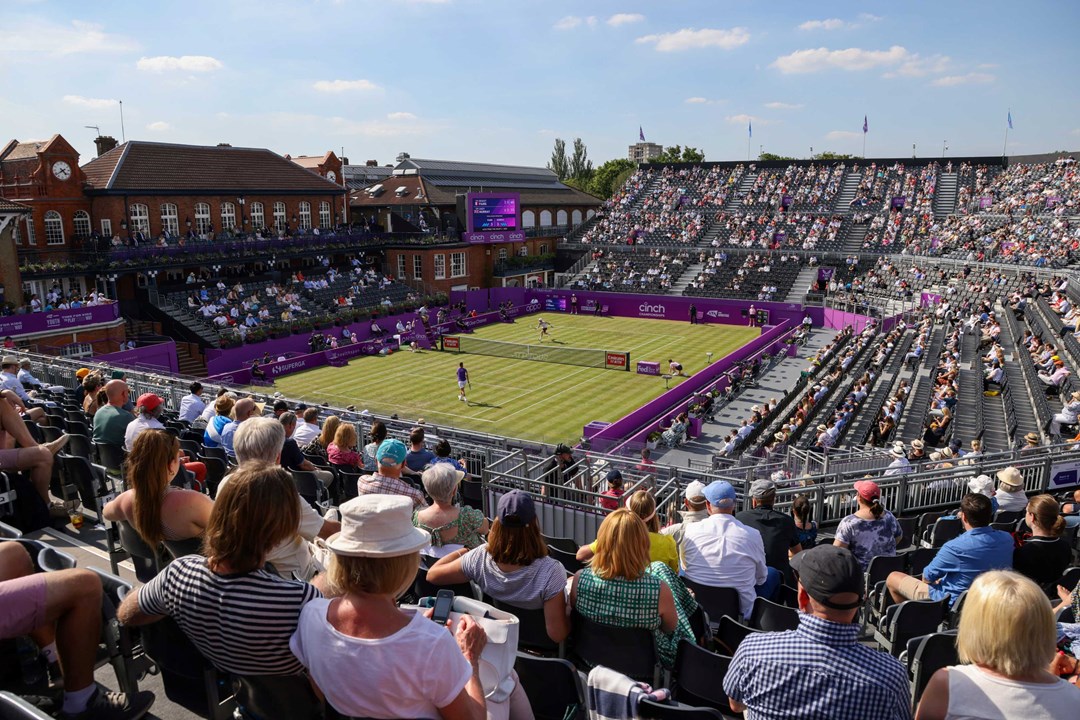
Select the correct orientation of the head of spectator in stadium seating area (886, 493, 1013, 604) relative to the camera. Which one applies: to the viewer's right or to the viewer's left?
to the viewer's left

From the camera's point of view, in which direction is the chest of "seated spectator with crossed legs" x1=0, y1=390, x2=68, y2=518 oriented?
to the viewer's right

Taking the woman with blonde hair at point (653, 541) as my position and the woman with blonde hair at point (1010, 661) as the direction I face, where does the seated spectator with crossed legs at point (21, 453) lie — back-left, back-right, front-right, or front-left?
back-right

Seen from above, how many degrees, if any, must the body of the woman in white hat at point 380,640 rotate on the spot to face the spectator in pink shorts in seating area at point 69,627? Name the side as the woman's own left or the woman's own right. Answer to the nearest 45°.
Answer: approximately 90° to the woman's own left

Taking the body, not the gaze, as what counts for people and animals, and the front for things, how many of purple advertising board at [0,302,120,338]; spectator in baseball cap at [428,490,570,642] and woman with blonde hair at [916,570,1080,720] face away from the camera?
2

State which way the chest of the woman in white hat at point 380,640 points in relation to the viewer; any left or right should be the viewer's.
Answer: facing away from the viewer and to the right of the viewer

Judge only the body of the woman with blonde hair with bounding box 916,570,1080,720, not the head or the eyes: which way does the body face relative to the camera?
away from the camera

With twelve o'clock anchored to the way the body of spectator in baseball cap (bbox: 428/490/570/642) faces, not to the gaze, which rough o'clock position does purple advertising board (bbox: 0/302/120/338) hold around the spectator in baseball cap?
The purple advertising board is roughly at 11 o'clock from the spectator in baseball cap.

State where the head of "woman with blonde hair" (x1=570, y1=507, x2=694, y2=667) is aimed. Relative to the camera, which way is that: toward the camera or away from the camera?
away from the camera

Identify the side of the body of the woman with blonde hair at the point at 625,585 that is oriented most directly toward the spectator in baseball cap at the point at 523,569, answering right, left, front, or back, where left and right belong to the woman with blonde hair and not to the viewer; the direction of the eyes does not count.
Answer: left

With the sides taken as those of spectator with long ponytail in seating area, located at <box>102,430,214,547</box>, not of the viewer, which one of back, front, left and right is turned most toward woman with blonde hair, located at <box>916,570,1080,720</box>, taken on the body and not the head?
right

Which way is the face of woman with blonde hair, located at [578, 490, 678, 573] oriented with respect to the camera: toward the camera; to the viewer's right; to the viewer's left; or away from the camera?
away from the camera

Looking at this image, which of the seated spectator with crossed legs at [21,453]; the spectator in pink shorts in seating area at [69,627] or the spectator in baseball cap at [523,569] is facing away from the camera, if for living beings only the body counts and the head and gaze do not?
the spectator in baseball cap at [523,569]

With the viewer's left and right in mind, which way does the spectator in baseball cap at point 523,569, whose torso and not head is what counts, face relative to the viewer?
facing away from the viewer

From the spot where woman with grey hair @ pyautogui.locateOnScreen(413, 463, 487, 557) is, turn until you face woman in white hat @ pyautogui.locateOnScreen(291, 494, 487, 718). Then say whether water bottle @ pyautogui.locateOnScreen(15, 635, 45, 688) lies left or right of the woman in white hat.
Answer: right

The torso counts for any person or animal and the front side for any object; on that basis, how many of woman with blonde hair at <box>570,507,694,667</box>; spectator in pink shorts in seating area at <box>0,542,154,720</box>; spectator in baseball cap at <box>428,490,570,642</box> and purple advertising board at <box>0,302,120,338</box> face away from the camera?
2
